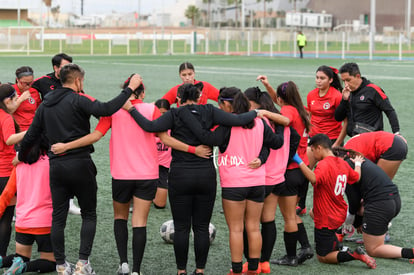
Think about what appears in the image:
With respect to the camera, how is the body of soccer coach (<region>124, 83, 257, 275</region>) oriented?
away from the camera

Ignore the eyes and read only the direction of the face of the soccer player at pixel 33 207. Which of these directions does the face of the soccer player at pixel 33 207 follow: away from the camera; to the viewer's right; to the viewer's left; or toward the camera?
away from the camera

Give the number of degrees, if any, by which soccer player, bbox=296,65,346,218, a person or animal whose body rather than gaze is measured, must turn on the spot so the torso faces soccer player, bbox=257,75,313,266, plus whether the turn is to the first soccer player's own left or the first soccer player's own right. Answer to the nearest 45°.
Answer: approximately 45° to the first soccer player's own left

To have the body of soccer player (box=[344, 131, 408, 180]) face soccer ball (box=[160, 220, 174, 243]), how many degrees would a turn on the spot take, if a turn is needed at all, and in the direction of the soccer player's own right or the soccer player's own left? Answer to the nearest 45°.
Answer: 0° — they already face it

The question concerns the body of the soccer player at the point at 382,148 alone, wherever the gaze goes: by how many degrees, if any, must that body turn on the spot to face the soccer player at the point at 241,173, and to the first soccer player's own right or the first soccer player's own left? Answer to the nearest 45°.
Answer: approximately 45° to the first soccer player's own left

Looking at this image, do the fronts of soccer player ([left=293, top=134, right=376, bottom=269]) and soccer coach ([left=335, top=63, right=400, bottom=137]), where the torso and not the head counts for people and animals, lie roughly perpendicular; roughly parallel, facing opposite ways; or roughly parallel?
roughly perpendicular

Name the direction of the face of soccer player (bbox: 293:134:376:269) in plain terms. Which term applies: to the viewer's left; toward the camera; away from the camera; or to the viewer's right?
to the viewer's left

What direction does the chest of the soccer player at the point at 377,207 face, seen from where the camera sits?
to the viewer's left

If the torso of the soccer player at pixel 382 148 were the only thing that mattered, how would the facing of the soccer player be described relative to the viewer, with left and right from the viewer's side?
facing to the left of the viewer

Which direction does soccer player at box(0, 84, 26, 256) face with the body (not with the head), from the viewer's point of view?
to the viewer's right
